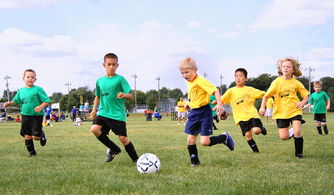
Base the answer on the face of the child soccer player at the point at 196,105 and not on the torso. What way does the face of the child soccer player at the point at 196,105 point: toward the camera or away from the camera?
toward the camera

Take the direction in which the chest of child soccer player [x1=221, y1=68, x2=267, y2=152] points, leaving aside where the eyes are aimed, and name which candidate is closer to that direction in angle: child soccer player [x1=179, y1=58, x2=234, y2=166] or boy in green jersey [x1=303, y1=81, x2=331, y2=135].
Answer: the child soccer player

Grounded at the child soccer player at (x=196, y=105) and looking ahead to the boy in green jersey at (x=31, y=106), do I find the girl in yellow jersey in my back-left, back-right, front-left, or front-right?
back-right

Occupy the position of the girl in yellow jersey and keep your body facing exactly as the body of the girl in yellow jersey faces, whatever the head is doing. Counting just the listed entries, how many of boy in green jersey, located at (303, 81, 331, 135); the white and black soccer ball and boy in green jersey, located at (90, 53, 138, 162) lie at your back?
1

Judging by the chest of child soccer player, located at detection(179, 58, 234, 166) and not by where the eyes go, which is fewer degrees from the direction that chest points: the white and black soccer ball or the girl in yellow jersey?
the white and black soccer ball

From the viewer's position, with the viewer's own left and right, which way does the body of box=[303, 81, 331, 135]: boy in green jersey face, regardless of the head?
facing the viewer

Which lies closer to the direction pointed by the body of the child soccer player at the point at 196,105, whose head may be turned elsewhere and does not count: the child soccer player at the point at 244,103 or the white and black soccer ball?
the white and black soccer ball

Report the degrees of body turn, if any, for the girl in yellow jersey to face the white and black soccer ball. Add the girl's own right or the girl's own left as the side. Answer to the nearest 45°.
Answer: approximately 45° to the girl's own right

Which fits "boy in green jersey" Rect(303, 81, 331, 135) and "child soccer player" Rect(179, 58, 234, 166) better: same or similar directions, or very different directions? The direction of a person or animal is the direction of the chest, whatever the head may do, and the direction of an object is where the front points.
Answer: same or similar directions

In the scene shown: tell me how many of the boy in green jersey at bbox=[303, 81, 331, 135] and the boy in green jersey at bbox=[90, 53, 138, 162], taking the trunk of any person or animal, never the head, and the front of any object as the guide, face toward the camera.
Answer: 2

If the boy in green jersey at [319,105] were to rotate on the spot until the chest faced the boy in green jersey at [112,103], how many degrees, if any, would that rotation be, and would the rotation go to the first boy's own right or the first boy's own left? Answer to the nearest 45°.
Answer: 0° — they already face them

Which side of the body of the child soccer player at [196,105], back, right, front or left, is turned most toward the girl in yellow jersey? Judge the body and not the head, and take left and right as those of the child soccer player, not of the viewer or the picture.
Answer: back

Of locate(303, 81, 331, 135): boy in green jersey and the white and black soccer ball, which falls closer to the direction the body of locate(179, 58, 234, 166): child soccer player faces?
the white and black soccer ball

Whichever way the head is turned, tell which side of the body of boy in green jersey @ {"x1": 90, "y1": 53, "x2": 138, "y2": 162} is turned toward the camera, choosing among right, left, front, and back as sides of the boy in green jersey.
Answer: front
